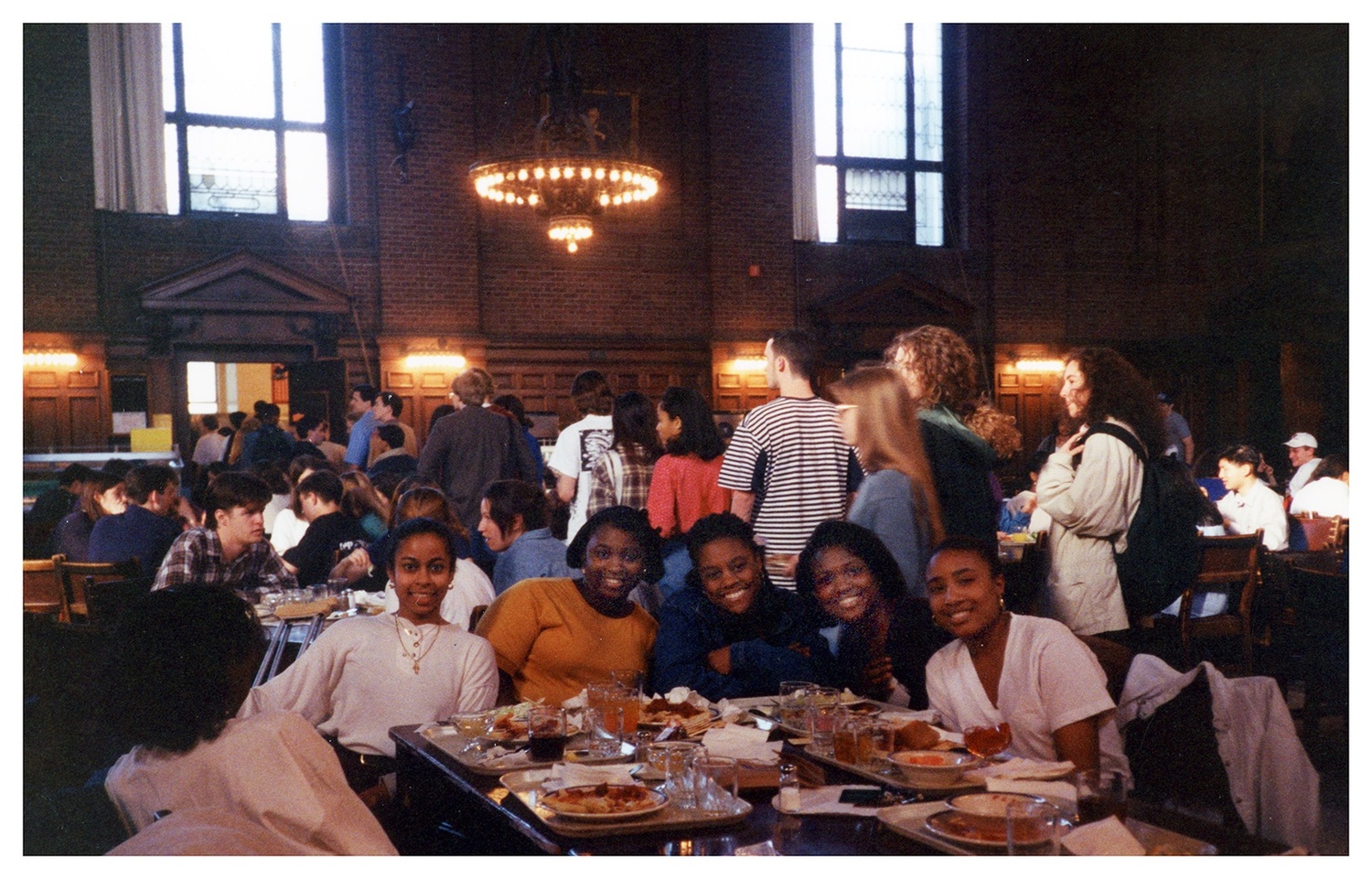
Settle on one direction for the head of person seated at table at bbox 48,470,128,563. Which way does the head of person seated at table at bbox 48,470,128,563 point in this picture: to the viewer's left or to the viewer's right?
to the viewer's right

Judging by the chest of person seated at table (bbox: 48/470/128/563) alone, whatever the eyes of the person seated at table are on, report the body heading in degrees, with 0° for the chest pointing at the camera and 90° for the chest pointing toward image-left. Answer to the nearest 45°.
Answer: approximately 270°

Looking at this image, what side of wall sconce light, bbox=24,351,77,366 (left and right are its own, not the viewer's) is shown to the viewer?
front

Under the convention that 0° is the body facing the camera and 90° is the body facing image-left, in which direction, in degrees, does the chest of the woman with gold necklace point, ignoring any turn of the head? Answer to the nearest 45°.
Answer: approximately 0°

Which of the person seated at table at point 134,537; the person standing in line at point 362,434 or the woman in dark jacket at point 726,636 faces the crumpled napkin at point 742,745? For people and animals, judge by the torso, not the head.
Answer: the woman in dark jacket

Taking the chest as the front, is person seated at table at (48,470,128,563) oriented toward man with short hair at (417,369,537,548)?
yes

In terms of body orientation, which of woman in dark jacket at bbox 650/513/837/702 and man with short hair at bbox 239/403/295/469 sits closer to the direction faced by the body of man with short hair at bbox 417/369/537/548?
the man with short hair

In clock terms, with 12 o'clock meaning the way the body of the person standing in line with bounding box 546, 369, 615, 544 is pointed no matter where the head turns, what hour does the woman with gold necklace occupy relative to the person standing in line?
The woman with gold necklace is roughly at 8 o'clock from the person standing in line.

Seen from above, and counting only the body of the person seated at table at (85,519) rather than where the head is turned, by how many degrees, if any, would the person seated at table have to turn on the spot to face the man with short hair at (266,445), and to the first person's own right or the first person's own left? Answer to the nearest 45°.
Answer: approximately 45° to the first person's own left

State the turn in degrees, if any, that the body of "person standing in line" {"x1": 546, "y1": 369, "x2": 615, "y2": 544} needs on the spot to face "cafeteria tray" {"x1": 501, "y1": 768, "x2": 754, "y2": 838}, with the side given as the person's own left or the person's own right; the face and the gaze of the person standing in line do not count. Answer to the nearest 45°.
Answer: approximately 135° to the person's own left

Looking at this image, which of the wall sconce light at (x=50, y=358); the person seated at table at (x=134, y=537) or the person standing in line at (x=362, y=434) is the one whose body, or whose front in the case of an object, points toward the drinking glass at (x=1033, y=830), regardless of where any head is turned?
the wall sconce light

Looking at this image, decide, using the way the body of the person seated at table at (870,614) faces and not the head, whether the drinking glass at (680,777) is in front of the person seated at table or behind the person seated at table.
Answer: in front

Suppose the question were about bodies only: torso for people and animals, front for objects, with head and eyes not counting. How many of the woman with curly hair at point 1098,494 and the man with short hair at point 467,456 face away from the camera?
1

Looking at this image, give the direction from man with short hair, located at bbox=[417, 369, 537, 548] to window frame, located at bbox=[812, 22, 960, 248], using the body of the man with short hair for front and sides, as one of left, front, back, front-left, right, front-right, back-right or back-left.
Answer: front-right

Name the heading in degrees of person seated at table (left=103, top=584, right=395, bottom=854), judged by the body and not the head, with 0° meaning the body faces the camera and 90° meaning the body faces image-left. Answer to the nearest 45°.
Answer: approximately 225°

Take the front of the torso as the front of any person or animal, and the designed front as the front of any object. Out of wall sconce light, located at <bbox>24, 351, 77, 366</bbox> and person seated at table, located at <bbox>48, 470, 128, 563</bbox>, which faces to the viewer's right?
the person seated at table
